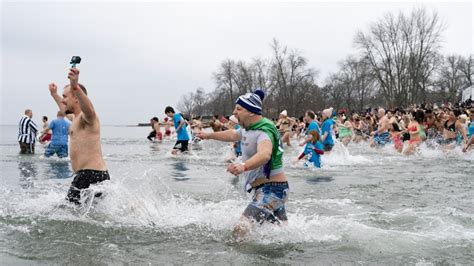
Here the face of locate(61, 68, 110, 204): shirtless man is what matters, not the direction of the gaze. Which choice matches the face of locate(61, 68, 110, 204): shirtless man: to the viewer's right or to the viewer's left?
to the viewer's left

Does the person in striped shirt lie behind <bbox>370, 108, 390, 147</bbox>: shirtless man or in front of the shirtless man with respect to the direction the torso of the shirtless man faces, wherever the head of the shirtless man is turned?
in front
